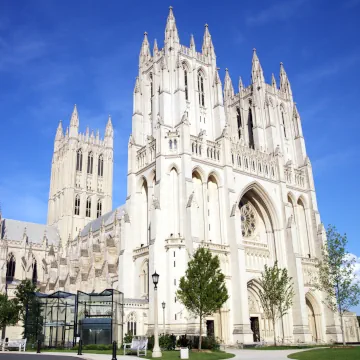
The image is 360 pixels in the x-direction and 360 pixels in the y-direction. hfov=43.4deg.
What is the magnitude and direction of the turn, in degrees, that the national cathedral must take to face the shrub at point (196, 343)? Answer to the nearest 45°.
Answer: approximately 45° to its right

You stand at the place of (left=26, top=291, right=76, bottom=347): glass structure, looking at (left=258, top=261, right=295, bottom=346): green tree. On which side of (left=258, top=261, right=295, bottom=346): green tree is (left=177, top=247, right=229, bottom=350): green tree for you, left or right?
right

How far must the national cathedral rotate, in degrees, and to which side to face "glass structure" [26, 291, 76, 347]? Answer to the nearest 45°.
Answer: approximately 90° to its right

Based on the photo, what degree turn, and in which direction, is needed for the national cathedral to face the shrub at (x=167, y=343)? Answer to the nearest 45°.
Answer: approximately 45° to its right

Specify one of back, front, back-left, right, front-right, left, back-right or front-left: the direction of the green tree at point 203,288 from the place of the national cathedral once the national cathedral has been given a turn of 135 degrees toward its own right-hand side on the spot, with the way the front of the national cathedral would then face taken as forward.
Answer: left

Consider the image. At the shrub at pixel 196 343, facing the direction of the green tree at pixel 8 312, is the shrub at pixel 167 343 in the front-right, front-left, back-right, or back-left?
front-left

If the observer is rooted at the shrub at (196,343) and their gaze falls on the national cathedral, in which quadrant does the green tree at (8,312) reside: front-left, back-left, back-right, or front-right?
front-left

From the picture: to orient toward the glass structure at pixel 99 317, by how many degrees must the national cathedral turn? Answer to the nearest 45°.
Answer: approximately 90° to its right

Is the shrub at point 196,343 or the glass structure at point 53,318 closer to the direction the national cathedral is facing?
the shrub

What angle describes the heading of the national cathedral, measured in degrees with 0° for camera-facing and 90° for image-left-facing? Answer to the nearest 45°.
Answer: approximately 315°

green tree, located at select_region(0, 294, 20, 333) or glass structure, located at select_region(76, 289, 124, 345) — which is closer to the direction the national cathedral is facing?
the glass structure
